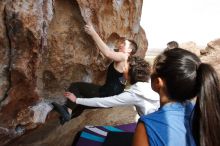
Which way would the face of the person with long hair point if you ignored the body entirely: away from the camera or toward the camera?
away from the camera

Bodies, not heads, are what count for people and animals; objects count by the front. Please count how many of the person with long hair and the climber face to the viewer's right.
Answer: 0

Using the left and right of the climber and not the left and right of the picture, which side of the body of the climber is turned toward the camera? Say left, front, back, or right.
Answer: left

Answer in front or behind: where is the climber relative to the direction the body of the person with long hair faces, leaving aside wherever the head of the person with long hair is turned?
in front

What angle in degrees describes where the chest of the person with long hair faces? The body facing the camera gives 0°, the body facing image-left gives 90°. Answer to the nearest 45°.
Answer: approximately 135°

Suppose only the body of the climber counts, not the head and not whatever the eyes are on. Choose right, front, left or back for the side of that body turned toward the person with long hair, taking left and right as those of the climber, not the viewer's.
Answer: left
